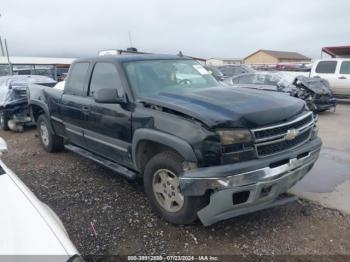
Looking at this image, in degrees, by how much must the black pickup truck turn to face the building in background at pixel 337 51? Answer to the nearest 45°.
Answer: approximately 90° to its left

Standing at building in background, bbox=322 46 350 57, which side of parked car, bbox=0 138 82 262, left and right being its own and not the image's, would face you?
left

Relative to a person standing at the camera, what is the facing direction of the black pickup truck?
facing the viewer and to the right of the viewer

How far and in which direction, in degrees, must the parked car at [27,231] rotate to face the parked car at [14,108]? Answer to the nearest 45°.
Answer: approximately 135° to its left

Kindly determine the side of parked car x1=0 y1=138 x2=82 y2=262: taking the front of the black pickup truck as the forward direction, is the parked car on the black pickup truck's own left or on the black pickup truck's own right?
on the black pickup truck's own right

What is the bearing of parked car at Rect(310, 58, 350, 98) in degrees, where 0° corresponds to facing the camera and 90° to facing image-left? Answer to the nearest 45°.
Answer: approximately 270°

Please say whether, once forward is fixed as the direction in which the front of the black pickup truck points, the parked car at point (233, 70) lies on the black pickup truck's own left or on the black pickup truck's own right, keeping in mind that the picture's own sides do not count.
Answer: on the black pickup truck's own left

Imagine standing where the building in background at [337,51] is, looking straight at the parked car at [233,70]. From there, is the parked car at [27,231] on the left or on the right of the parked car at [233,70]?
left

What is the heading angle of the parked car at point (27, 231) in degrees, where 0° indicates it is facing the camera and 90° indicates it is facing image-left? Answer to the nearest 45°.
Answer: approximately 315°

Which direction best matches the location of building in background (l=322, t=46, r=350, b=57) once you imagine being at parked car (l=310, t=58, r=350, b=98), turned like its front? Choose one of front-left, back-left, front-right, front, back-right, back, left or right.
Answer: left
